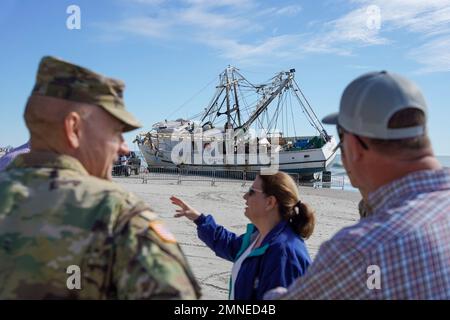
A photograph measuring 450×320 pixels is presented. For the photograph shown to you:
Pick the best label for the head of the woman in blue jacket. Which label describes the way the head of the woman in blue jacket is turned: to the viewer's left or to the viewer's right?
to the viewer's left

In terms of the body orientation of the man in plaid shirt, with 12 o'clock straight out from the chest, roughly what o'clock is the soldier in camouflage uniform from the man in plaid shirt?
The soldier in camouflage uniform is roughly at 10 o'clock from the man in plaid shirt.

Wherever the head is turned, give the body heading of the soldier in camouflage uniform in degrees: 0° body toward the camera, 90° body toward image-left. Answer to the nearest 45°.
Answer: approximately 225°

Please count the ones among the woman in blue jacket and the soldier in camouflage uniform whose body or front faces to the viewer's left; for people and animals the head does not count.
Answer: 1

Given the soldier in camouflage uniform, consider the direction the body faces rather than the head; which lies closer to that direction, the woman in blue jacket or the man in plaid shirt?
the woman in blue jacket

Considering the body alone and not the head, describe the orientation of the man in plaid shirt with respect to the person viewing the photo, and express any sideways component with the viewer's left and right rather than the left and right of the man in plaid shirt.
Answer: facing away from the viewer and to the left of the viewer

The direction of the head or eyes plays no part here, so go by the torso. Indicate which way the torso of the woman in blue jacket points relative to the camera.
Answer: to the viewer's left

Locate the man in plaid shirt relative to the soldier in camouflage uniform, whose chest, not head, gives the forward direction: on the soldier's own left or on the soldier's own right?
on the soldier's own right

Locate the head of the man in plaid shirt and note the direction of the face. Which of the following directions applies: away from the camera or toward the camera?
away from the camera

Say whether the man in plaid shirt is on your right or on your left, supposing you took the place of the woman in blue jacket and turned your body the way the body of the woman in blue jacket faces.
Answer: on your left
